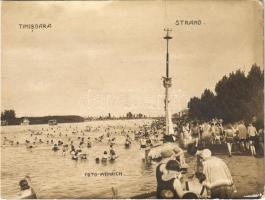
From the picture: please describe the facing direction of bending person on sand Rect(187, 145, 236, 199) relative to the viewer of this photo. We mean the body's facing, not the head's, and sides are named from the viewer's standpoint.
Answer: facing away from the viewer and to the left of the viewer

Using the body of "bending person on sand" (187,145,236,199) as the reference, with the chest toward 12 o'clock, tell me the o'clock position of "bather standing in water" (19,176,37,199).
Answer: The bather standing in water is roughly at 10 o'clock from the bending person on sand.
